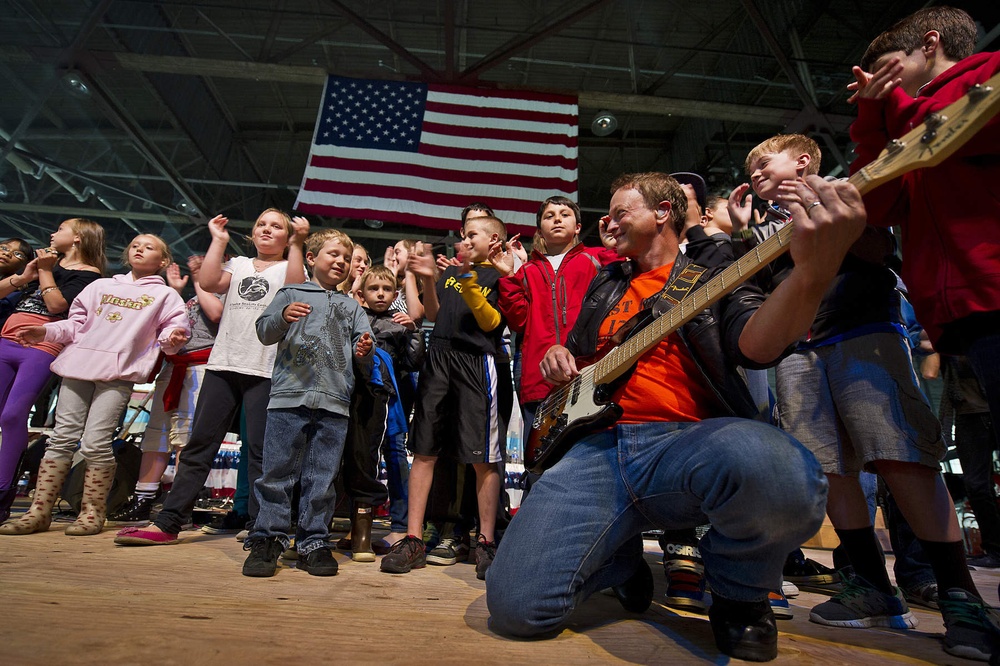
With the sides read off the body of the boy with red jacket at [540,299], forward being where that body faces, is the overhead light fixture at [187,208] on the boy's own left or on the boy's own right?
on the boy's own right

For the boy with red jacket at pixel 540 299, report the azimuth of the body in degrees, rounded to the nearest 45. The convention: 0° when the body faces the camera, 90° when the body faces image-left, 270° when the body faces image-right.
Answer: approximately 0°

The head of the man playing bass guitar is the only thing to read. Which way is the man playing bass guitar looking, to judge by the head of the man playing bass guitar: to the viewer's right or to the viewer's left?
to the viewer's left

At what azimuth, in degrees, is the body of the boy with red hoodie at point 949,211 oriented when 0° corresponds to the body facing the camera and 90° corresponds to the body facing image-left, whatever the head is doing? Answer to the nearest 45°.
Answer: approximately 45°

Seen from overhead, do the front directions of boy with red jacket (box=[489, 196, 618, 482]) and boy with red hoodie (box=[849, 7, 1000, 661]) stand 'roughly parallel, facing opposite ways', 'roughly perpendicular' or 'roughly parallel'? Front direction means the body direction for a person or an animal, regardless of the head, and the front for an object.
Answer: roughly perpendicular

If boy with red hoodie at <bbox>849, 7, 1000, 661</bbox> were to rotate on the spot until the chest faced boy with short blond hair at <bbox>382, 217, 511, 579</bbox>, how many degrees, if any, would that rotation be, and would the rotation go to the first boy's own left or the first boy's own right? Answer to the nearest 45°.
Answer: approximately 45° to the first boy's own right

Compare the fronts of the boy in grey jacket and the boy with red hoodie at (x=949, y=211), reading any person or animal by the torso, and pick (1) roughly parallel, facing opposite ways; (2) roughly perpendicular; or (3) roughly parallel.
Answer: roughly perpendicular

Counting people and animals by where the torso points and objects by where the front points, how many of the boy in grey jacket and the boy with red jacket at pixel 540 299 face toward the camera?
2

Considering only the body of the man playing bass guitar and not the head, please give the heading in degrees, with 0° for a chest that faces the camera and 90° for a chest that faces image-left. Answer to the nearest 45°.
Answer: approximately 45°

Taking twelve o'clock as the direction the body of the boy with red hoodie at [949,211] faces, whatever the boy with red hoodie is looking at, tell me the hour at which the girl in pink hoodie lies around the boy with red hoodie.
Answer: The girl in pink hoodie is roughly at 1 o'clock from the boy with red hoodie.
